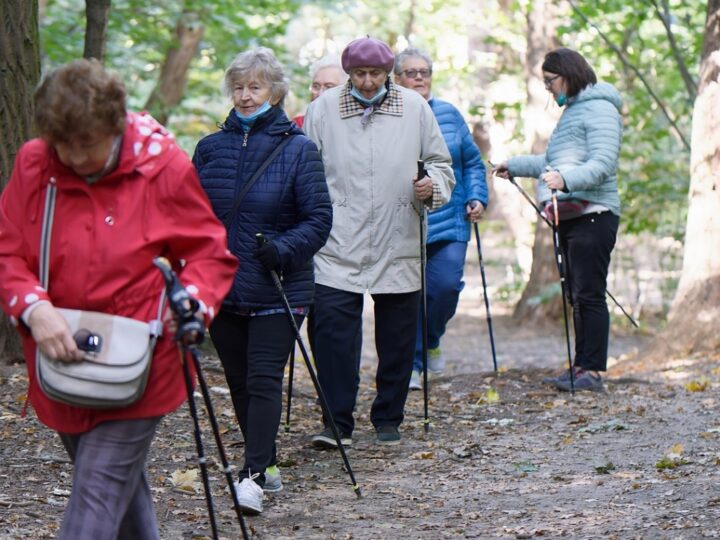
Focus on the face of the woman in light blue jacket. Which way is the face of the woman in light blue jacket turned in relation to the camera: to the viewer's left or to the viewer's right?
to the viewer's left

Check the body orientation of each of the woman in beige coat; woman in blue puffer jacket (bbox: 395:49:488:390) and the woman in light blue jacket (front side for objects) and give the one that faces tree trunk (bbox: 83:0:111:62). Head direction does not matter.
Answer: the woman in light blue jacket

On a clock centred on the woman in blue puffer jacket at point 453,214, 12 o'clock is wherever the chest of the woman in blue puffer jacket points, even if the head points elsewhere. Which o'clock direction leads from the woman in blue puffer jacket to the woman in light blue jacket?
The woman in light blue jacket is roughly at 9 o'clock from the woman in blue puffer jacket.

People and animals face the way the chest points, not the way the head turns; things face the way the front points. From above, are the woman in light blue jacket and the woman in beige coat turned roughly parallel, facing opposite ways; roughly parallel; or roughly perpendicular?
roughly perpendicular

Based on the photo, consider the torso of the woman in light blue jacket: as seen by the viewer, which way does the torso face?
to the viewer's left

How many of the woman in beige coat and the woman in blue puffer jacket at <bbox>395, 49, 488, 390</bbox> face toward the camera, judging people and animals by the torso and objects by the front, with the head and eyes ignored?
2

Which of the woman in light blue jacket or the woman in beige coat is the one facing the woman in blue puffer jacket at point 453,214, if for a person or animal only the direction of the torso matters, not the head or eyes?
the woman in light blue jacket

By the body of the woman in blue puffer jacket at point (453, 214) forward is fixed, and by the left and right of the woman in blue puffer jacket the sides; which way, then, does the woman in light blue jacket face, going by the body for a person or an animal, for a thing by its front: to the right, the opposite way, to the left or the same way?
to the right

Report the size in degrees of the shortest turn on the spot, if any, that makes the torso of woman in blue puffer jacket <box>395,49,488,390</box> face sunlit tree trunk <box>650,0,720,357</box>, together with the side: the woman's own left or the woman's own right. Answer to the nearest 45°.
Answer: approximately 135° to the woman's own left
